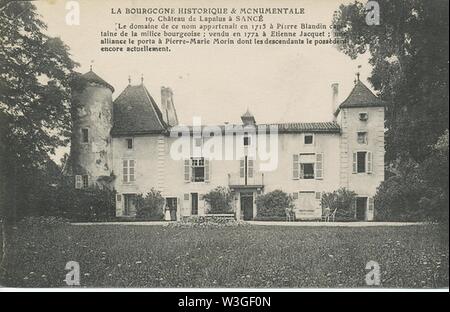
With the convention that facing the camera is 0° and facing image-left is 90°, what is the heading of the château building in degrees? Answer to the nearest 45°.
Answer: approximately 0°
